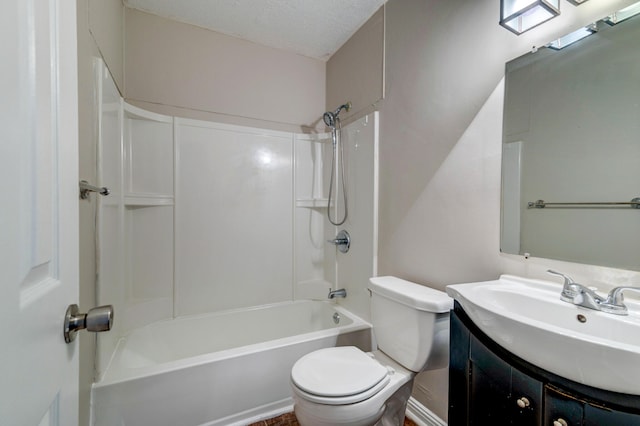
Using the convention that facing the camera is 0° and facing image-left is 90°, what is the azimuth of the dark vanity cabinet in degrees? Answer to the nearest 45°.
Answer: approximately 45°

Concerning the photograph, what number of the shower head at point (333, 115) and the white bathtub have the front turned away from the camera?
0

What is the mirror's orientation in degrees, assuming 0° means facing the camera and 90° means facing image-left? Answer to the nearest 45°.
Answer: approximately 45°

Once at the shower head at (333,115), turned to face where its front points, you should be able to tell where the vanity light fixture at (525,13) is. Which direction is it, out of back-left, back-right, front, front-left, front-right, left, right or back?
left

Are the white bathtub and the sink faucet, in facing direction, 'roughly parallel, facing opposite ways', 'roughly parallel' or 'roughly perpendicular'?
roughly perpendicular

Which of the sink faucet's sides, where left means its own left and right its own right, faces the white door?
front

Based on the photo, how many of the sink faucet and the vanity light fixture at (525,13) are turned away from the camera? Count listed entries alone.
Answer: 0

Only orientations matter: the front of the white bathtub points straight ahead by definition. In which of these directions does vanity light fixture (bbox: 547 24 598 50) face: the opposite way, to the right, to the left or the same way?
to the right

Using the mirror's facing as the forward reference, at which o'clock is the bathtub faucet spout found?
The bathtub faucet spout is roughly at 2 o'clock from the mirror.

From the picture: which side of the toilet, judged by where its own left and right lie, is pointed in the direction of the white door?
front
